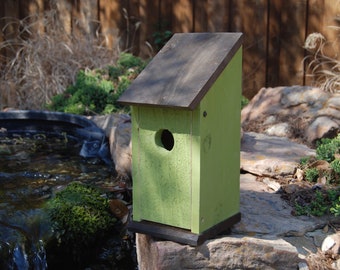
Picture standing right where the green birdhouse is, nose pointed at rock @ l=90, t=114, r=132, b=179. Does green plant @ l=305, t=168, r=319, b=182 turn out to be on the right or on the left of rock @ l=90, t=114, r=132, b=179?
right

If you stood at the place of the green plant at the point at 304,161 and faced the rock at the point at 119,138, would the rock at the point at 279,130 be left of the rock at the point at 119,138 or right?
right

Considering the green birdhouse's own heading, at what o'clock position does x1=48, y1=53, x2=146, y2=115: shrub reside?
The shrub is roughly at 4 o'clock from the green birdhouse.

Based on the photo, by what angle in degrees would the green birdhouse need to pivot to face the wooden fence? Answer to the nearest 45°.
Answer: approximately 135° to its right

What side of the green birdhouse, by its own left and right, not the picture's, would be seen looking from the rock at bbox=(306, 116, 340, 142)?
back

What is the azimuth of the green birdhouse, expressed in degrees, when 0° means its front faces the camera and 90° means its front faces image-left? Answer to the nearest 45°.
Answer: approximately 45°

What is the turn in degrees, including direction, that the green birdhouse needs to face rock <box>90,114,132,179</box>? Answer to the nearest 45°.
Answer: approximately 135° to its right

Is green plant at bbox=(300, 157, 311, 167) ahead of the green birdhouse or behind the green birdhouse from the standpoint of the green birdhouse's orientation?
behind

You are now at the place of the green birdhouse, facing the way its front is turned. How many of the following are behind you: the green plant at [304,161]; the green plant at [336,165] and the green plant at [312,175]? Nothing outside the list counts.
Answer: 3
